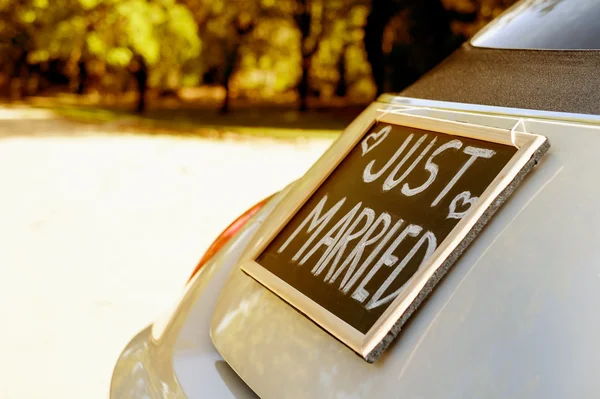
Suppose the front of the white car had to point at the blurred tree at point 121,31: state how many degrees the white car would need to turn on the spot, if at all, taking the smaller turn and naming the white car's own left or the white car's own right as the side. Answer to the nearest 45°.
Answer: approximately 90° to the white car's own left

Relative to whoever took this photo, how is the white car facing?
facing away from the viewer and to the right of the viewer

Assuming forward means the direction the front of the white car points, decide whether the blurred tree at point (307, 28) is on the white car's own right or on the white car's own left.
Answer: on the white car's own left
